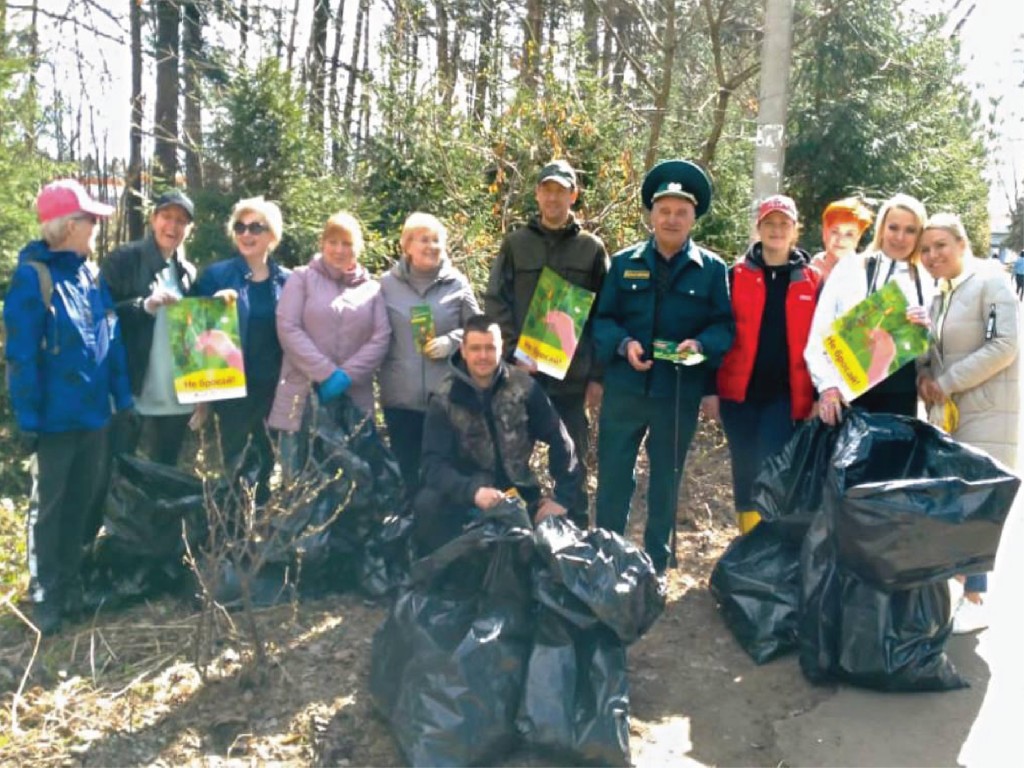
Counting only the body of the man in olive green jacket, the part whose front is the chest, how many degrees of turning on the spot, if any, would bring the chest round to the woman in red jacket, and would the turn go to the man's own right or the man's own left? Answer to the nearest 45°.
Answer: approximately 90° to the man's own left

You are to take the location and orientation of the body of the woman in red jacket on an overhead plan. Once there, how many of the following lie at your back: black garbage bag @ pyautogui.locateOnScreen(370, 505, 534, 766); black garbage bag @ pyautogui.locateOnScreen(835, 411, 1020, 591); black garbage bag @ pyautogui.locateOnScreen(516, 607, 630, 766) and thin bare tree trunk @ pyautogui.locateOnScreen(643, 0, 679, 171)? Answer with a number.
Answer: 1

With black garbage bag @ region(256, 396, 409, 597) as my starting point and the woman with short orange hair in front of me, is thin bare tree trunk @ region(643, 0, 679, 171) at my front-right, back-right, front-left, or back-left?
front-left

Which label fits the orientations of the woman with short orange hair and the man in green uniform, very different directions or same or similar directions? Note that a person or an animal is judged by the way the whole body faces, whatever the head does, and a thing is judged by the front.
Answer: same or similar directions

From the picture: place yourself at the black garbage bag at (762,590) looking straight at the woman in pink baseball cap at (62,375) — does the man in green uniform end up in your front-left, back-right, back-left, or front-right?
front-right

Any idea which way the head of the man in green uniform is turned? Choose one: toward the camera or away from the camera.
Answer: toward the camera

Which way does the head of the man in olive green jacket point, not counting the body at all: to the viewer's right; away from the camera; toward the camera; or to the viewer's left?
toward the camera

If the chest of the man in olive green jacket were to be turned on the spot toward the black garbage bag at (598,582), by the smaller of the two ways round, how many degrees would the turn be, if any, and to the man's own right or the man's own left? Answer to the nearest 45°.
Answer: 0° — they already face it

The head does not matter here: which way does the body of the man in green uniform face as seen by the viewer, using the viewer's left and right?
facing the viewer

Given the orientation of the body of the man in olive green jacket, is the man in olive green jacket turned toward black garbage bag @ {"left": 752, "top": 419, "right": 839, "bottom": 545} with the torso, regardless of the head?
no

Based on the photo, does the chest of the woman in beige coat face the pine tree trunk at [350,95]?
no

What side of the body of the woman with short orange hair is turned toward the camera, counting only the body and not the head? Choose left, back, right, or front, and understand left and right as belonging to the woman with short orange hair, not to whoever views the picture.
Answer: front

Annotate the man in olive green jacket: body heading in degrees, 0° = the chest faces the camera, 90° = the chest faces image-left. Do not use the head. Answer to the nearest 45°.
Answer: approximately 0°

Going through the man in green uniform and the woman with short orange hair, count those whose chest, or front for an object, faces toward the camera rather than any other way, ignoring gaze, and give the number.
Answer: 2

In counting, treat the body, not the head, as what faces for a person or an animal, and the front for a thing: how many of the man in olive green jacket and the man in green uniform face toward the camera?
2

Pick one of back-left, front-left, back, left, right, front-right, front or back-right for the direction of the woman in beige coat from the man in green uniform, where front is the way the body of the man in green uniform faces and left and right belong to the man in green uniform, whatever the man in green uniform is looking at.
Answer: left
